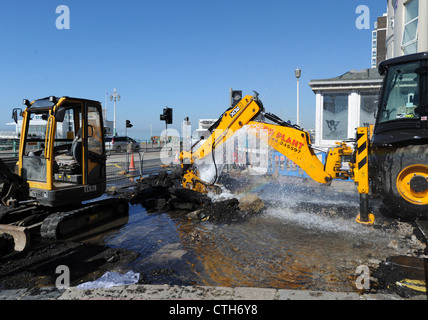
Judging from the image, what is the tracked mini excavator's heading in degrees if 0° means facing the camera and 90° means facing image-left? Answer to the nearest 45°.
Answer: approximately 45°

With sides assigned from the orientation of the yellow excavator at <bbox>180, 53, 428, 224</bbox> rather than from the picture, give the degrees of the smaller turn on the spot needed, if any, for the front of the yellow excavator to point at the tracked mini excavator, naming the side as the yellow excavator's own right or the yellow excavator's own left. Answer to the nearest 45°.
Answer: approximately 180°

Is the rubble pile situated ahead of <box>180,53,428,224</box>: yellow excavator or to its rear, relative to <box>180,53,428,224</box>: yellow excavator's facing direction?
to the rear

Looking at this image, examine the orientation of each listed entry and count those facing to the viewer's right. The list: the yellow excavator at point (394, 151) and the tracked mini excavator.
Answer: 1

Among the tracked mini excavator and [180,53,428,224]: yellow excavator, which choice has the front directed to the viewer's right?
the yellow excavator

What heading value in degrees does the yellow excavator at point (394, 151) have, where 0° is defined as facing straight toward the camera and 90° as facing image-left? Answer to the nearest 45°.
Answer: approximately 270°

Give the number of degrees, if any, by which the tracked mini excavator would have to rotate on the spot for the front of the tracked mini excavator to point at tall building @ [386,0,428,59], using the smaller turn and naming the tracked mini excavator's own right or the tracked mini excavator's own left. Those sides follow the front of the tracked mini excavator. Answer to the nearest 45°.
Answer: approximately 135° to the tracked mini excavator's own left

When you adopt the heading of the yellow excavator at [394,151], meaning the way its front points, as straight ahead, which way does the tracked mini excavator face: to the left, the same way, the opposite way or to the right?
to the right

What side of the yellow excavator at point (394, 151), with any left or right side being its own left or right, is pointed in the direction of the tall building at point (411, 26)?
left
